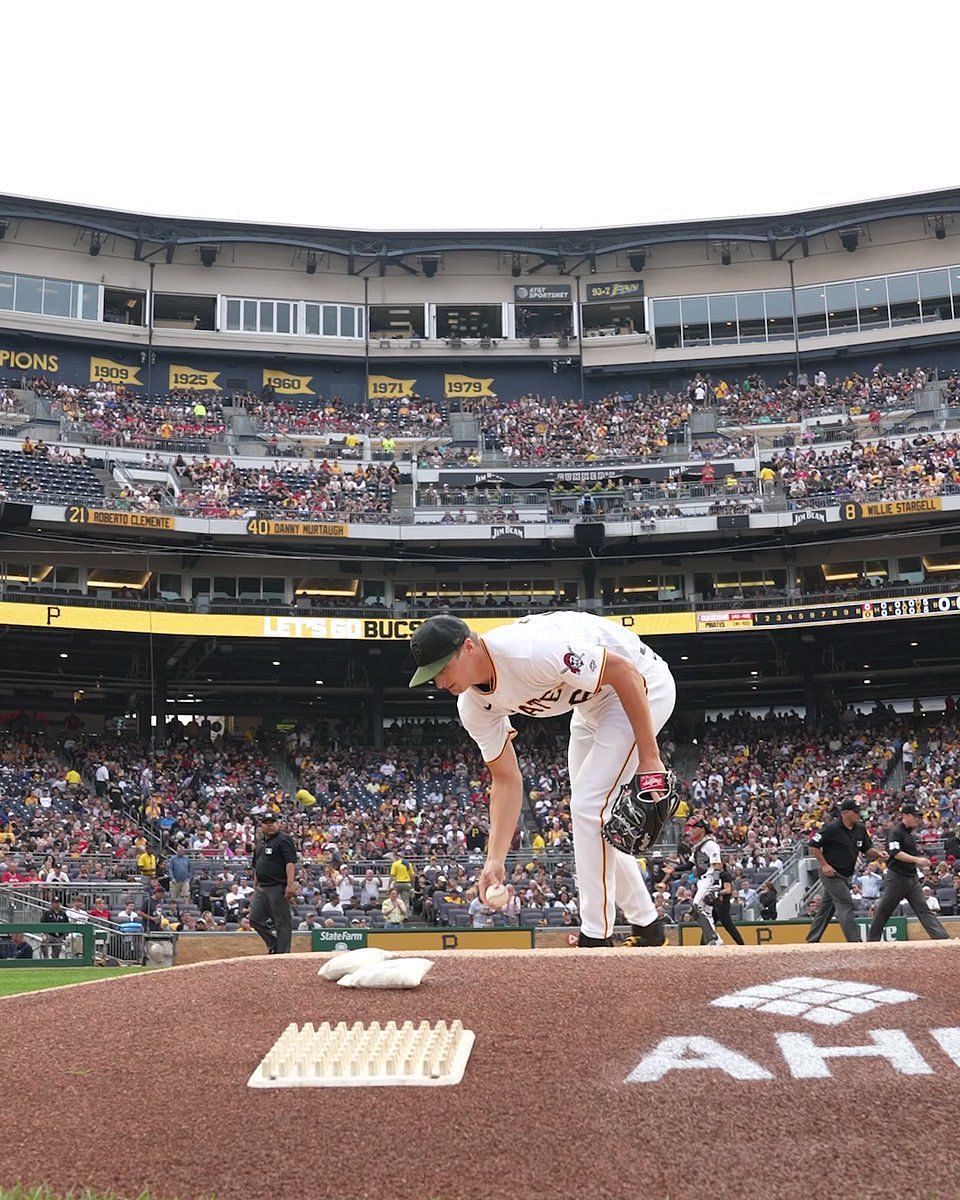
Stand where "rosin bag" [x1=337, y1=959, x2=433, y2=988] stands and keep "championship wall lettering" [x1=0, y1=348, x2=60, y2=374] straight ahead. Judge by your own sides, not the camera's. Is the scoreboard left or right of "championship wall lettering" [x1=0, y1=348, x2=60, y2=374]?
right

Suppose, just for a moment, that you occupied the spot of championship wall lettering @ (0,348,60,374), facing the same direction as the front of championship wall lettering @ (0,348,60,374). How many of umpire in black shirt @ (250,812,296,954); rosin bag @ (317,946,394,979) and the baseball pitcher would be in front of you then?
3

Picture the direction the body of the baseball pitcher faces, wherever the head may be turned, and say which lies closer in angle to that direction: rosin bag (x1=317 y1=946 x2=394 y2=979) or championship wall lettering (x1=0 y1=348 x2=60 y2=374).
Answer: the rosin bag

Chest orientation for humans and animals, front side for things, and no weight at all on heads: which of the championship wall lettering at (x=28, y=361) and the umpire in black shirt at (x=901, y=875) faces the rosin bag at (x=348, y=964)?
the championship wall lettering

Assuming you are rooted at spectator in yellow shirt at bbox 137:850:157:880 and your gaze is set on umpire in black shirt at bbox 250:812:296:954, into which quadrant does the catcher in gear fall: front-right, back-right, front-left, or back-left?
front-left

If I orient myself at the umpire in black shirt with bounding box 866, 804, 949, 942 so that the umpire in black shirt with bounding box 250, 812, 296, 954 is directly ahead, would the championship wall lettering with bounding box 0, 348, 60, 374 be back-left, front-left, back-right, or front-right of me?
front-right

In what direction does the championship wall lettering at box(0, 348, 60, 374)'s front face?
toward the camera

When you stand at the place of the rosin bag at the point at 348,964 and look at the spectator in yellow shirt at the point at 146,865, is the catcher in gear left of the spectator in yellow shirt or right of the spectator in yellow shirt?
right
